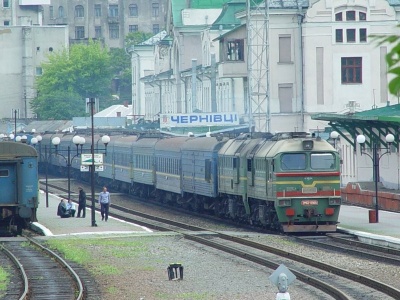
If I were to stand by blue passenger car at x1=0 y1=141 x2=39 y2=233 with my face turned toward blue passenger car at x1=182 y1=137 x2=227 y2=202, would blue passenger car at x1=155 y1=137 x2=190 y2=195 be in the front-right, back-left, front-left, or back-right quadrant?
front-left

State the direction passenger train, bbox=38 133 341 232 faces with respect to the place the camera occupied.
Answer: facing the viewer and to the right of the viewer

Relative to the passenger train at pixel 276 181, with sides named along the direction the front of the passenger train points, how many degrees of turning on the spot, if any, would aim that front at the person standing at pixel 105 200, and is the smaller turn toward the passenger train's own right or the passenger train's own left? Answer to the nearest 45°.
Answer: approximately 180°

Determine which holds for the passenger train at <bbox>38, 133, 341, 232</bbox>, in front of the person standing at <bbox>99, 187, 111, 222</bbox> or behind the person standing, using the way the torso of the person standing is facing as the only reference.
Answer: behind

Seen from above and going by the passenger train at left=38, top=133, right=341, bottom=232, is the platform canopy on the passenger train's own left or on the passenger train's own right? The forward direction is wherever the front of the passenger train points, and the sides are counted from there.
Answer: on the passenger train's own left
